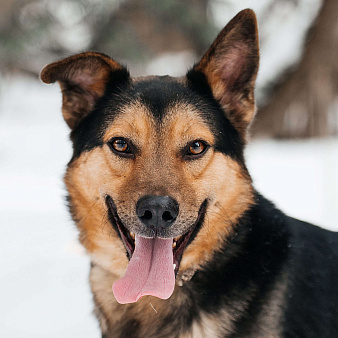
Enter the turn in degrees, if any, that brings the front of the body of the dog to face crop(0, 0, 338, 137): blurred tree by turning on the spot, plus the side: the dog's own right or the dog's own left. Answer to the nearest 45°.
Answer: approximately 135° to the dog's own right

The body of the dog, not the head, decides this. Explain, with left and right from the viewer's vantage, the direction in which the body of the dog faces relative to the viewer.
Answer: facing the viewer and to the left of the viewer

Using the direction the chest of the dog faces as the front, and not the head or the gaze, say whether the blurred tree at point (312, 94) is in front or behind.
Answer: behind
